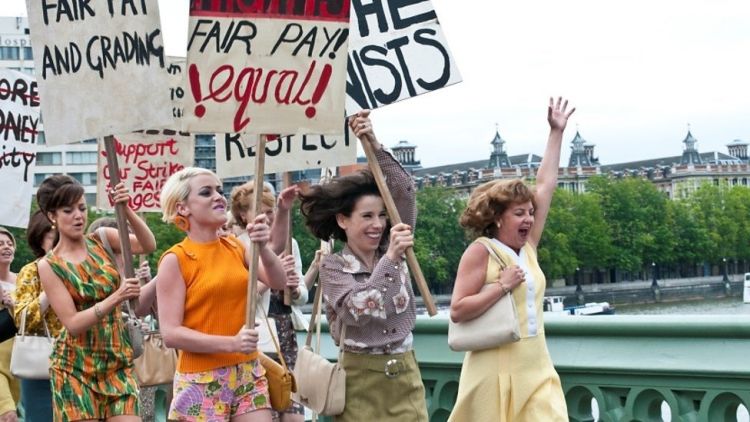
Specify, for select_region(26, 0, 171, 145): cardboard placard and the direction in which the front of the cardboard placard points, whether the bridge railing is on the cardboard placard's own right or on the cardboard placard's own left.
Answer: on the cardboard placard's own left

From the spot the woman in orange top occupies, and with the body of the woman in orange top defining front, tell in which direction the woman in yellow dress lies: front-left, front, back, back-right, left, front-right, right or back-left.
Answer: front-left

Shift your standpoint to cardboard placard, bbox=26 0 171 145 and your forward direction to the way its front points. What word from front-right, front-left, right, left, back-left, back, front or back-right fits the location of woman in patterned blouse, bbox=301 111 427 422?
front-left

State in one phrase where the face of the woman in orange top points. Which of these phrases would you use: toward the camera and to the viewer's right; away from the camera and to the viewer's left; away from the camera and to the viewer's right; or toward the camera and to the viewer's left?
toward the camera and to the viewer's right
